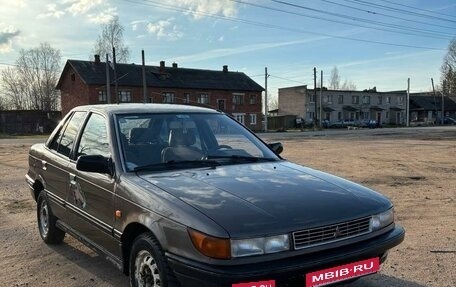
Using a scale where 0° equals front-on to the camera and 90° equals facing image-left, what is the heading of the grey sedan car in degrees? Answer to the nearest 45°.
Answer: approximately 315°
